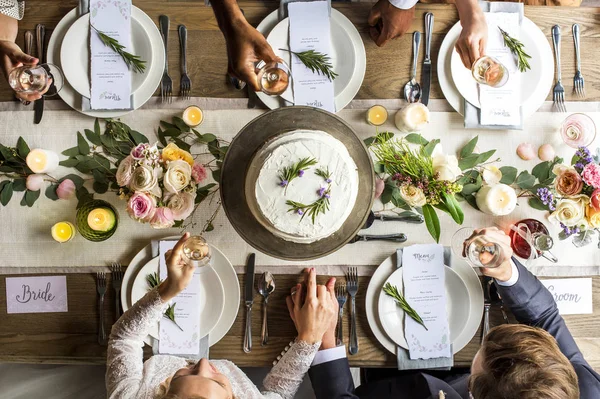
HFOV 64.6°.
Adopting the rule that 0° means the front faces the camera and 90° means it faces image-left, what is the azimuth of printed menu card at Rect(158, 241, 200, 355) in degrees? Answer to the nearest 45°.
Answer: approximately 0°
